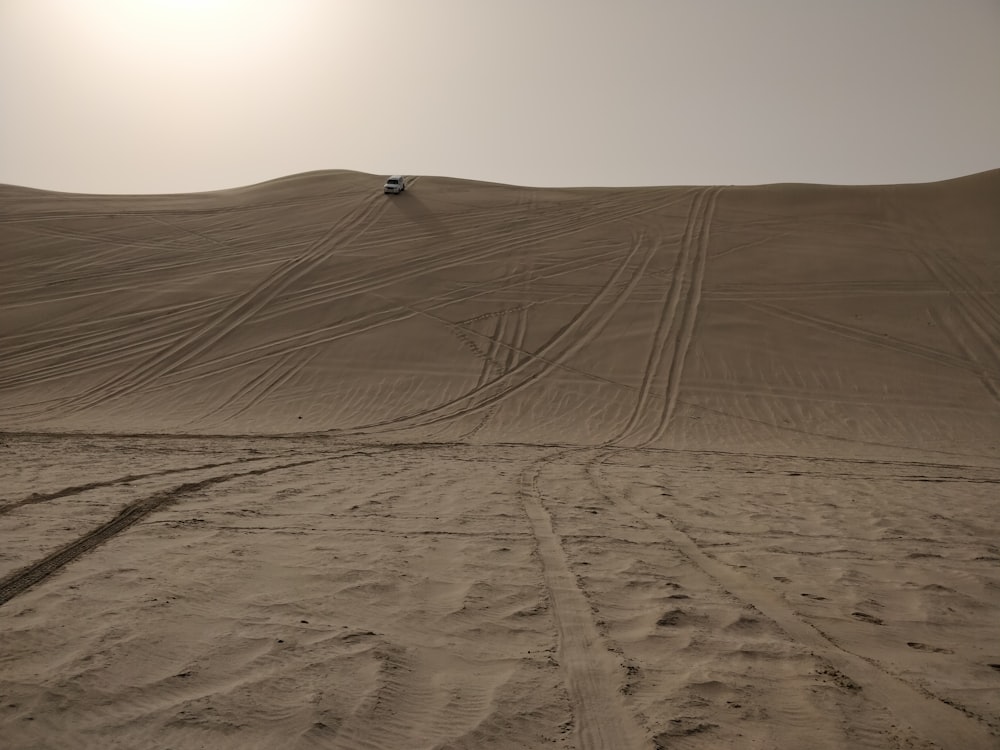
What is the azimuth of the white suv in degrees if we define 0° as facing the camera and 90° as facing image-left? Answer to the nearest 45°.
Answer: approximately 45°
